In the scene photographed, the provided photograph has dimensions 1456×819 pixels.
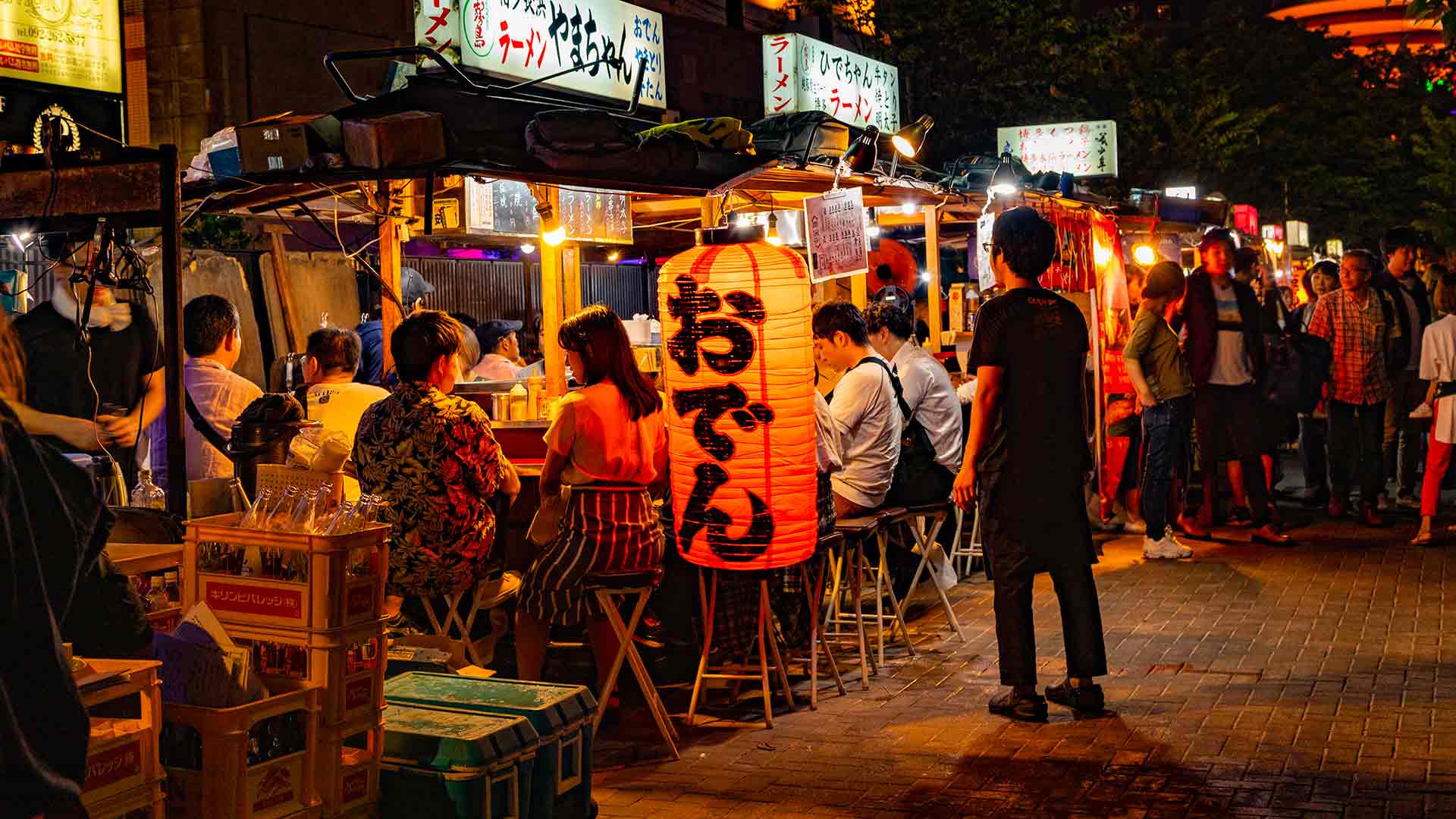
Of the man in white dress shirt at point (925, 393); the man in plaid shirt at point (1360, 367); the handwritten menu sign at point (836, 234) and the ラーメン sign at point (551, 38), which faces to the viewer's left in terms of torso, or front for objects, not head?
the man in white dress shirt

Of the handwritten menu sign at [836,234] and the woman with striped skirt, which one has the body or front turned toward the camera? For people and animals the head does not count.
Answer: the handwritten menu sign

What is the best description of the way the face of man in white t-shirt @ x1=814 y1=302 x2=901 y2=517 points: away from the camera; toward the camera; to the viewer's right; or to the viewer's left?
to the viewer's left

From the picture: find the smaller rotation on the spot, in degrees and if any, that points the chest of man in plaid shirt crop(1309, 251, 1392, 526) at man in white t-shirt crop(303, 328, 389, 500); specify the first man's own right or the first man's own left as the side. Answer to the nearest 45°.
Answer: approximately 45° to the first man's own right

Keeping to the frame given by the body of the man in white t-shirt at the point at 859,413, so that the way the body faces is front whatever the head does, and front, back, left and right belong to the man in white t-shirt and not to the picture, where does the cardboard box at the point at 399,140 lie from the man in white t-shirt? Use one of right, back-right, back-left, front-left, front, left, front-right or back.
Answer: front-left

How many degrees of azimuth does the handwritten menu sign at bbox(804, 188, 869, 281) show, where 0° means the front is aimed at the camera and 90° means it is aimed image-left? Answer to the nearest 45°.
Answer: approximately 0°

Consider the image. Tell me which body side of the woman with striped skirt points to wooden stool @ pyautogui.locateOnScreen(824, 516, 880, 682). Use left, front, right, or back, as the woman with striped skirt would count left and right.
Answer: right

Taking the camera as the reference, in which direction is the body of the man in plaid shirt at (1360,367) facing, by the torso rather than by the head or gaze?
toward the camera

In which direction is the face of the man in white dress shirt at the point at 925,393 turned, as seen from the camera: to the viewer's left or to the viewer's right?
to the viewer's left

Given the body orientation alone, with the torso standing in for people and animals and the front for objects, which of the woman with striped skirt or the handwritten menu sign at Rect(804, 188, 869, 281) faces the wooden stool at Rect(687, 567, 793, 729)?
the handwritten menu sign

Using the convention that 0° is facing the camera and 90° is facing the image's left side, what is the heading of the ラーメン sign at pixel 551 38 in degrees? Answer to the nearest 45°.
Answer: approximately 315°

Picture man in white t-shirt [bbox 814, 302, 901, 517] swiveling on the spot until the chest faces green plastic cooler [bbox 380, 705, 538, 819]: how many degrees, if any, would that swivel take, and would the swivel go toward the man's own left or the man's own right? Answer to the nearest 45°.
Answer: approximately 90° to the man's own left

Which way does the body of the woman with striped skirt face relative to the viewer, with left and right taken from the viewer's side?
facing away from the viewer and to the left of the viewer

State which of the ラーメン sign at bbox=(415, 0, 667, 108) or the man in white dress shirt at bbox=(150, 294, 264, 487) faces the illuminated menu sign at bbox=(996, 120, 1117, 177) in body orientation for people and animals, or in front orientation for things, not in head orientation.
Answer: the man in white dress shirt

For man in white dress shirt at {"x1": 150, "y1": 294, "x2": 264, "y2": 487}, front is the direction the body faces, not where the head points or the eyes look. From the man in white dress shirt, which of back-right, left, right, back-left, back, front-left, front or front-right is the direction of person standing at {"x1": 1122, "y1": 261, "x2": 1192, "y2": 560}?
front-right

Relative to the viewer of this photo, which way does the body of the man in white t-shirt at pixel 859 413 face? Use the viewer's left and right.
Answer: facing to the left of the viewer

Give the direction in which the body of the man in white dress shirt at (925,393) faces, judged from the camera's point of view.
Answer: to the viewer's left

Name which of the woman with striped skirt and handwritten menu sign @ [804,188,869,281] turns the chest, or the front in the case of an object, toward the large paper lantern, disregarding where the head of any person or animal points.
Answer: the handwritten menu sign

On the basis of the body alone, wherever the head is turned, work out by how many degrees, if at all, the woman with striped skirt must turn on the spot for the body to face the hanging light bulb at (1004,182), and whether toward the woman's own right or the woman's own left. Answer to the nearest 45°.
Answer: approximately 90° to the woman's own right
